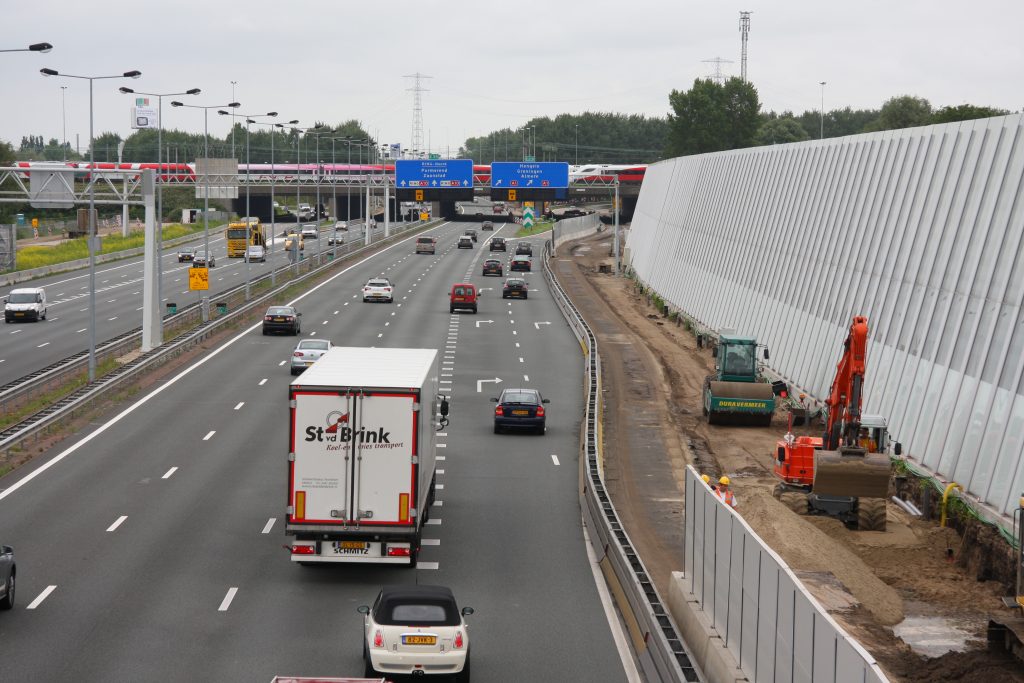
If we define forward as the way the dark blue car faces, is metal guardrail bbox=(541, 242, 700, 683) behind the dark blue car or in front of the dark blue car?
in front

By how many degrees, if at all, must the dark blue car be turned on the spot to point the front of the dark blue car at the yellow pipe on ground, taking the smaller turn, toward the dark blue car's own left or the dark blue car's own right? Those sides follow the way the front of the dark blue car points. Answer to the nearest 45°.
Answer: approximately 135° to the dark blue car's own right

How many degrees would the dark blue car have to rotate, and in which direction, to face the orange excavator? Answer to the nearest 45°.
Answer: approximately 135° to its right

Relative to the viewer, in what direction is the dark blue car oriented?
away from the camera
